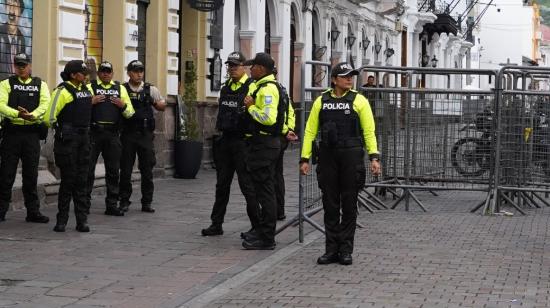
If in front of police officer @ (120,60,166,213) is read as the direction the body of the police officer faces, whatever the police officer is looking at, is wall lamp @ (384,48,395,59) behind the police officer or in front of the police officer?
behind

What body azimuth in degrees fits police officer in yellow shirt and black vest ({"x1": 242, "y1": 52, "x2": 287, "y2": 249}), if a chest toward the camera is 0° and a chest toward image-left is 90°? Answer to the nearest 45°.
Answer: approximately 90°

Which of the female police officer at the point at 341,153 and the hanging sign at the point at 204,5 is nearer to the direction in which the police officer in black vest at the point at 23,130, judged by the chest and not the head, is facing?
the female police officer

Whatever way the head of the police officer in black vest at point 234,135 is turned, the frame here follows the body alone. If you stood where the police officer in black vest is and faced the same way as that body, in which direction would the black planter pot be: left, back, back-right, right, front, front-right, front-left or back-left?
back-right

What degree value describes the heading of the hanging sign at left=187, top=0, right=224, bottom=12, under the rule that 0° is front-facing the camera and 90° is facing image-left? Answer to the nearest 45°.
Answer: approximately 0°

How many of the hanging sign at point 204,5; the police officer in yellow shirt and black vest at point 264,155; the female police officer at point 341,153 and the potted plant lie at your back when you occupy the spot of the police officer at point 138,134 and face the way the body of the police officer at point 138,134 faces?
2

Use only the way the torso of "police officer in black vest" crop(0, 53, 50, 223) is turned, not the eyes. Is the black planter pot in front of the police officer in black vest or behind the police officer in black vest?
behind

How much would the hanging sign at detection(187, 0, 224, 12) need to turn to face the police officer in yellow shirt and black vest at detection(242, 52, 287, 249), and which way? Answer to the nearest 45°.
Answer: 0° — it already faces them

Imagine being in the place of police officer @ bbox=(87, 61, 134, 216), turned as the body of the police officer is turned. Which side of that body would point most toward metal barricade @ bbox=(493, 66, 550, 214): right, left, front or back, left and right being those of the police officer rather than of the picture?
left
